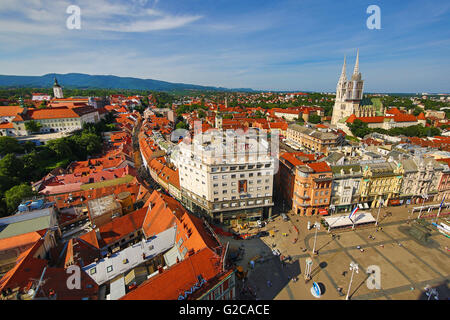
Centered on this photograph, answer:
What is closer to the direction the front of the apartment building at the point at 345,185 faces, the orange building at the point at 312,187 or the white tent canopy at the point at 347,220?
the white tent canopy

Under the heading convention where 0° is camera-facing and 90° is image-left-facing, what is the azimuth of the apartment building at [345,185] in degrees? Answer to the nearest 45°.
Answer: approximately 0°

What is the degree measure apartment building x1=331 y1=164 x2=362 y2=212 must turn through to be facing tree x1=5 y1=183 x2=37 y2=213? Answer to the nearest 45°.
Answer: approximately 45° to its right

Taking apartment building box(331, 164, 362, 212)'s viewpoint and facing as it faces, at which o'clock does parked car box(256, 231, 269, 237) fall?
The parked car is roughly at 1 o'clock from the apartment building.

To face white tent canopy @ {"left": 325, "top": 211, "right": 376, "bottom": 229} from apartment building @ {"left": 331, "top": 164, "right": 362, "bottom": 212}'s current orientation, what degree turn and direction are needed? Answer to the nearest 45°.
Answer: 0° — it already faces it

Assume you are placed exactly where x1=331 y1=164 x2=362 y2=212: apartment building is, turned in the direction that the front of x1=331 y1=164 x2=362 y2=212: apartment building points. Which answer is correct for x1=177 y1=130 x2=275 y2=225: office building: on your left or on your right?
on your right

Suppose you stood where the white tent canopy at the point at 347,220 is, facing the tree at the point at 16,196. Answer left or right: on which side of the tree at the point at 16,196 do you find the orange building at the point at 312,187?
right
